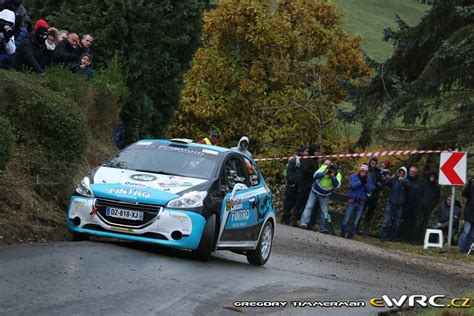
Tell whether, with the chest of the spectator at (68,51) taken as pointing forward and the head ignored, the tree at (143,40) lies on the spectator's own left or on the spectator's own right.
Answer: on the spectator's own left

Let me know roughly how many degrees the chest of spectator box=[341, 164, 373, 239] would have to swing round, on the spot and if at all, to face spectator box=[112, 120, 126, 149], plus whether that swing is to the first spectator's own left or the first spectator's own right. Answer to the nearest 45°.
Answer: approximately 90° to the first spectator's own right

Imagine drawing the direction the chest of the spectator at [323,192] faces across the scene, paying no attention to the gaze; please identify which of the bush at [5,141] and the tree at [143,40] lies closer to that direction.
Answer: the bush

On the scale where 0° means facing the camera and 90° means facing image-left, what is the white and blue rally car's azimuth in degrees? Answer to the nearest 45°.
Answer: approximately 45°

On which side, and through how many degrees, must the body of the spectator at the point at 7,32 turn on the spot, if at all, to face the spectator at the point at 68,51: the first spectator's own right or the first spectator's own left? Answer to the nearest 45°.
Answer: approximately 90° to the first spectator's own left
